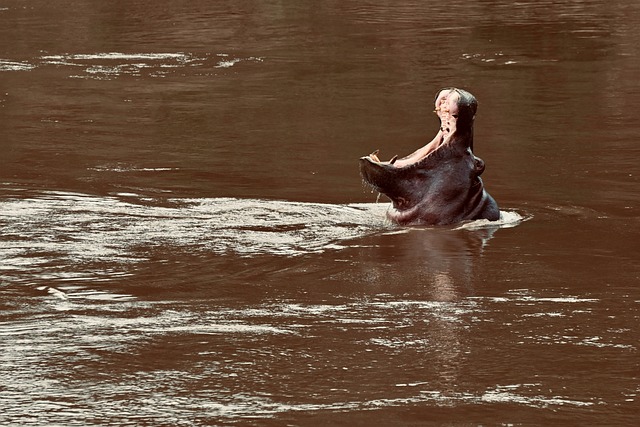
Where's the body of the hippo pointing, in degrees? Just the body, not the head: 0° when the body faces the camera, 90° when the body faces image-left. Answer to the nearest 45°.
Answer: approximately 90°
